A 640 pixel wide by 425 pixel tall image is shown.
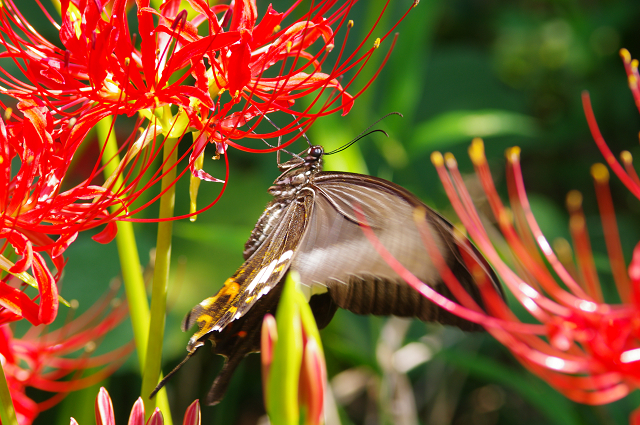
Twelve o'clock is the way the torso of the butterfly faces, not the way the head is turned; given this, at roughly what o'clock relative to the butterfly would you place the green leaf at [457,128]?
The green leaf is roughly at 10 o'clock from the butterfly.

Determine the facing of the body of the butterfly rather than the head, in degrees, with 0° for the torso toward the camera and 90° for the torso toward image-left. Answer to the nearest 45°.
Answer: approximately 270°
